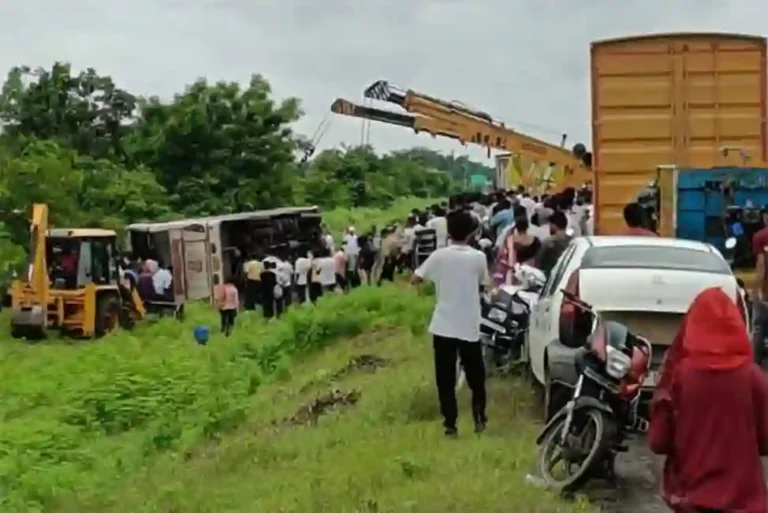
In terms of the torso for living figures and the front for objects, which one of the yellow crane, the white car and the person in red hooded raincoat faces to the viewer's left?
the yellow crane

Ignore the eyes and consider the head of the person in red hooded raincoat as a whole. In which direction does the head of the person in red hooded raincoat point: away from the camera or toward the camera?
away from the camera

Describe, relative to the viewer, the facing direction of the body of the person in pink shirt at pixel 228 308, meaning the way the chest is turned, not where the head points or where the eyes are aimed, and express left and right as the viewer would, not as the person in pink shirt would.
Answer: facing away from the viewer

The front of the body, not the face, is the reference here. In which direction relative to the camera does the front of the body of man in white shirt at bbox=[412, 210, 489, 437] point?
away from the camera

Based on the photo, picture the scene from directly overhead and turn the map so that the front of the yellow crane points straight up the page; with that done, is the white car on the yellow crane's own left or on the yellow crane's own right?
on the yellow crane's own left

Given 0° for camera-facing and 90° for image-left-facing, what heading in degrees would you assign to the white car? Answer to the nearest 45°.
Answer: approximately 180°

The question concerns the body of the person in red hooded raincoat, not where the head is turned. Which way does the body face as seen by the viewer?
away from the camera

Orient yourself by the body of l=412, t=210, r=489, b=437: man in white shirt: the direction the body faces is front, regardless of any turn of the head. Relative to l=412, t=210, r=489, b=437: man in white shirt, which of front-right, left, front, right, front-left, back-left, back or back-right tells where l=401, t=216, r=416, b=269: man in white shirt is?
front

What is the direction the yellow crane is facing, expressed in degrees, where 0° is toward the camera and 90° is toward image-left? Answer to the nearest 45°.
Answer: approximately 90°
